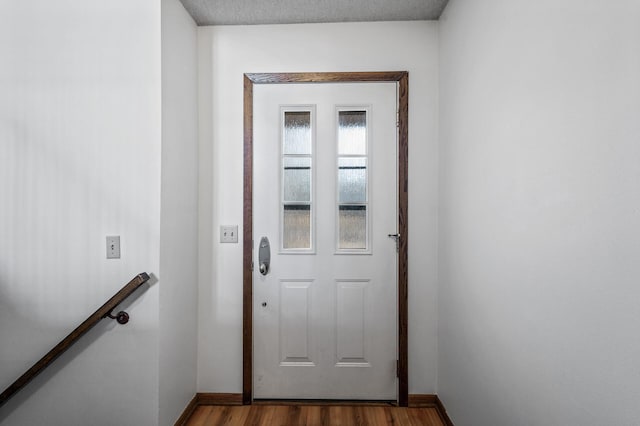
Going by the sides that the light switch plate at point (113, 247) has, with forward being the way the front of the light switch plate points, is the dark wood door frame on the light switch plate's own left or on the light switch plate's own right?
on the light switch plate's own left

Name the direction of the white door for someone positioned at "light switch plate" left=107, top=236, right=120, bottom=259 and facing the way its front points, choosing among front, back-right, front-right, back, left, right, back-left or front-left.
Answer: left
